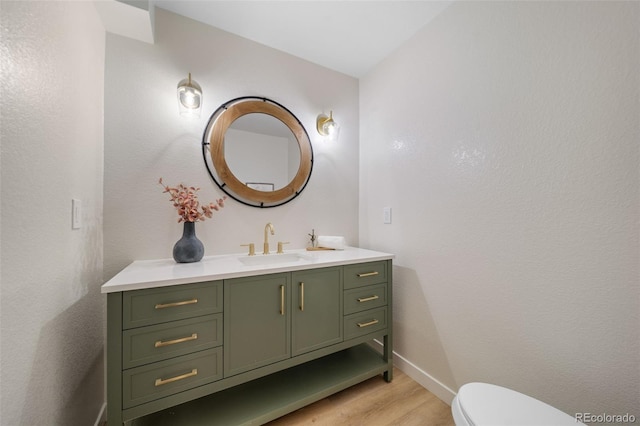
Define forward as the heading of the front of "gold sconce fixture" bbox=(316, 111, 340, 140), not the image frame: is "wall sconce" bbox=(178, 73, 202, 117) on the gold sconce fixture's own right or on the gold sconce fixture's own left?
on the gold sconce fixture's own right

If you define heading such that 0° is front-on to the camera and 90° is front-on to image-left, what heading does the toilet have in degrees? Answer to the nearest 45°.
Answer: approximately 135°

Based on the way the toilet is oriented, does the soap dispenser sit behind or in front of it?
in front

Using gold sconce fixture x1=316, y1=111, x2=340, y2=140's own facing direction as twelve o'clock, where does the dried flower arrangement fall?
The dried flower arrangement is roughly at 3 o'clock from the gold sconce fixture.

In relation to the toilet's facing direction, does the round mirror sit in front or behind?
in front

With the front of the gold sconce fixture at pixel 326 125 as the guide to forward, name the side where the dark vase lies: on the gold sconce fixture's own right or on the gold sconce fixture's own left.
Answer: on the gold sconce fixture's own right

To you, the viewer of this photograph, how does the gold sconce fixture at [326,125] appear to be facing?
facing the viewer and to the right of the viewer
